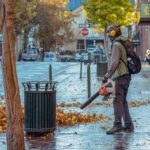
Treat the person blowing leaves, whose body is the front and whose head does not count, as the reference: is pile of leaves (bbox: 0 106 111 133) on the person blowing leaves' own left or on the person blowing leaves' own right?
on the person blowing leaves' own right

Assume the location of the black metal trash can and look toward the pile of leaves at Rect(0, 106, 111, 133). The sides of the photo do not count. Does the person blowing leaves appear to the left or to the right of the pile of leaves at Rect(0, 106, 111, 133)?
right

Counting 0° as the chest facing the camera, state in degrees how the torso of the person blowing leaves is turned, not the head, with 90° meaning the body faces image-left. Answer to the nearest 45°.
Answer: approximately 90°
